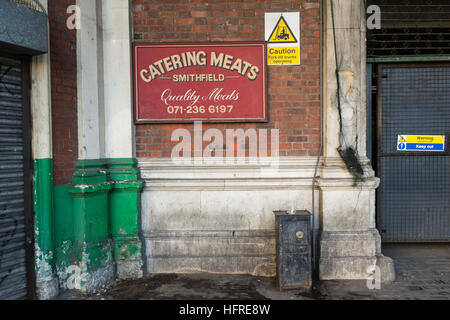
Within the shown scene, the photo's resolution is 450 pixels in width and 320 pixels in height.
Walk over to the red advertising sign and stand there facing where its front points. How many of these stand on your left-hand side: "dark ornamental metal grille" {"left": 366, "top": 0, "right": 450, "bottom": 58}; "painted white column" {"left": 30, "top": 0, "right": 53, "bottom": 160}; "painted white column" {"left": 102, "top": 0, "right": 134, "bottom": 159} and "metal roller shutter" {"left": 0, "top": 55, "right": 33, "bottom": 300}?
1

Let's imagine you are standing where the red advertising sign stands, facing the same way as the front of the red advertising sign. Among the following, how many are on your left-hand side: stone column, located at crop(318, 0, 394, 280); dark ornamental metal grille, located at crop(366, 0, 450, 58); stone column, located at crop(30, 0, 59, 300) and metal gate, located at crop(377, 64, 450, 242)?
3

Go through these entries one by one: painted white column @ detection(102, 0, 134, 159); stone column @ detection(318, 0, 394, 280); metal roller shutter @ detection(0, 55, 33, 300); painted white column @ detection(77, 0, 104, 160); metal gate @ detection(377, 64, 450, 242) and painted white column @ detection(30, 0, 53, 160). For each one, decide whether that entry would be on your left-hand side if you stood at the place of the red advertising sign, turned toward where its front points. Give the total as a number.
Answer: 2

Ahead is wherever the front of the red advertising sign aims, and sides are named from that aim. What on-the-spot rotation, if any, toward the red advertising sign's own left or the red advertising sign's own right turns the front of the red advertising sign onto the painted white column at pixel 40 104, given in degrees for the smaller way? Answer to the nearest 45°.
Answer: approximately 90° to the red advertising sign's own right

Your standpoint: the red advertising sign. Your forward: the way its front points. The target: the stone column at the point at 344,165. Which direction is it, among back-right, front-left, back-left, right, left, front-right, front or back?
left

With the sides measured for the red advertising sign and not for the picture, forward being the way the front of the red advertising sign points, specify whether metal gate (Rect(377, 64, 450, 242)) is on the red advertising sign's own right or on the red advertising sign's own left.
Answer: on the red advertising sign's own left

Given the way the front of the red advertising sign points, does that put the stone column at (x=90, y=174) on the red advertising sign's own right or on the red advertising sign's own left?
on the red advertising sign's own right

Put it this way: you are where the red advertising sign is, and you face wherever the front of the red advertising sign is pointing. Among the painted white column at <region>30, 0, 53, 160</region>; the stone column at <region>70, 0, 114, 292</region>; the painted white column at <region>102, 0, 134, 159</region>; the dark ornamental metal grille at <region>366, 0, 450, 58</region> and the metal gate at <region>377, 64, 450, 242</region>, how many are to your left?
2

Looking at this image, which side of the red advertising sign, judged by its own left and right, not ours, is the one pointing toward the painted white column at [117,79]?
right

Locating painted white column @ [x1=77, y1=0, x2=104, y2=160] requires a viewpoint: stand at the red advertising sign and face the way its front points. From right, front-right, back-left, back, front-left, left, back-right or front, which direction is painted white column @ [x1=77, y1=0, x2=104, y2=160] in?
right

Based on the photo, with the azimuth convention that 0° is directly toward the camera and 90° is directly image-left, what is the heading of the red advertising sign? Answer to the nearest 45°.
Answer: approximately 0°

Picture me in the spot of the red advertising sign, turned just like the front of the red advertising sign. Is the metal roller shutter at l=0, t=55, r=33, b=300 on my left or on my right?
on my right

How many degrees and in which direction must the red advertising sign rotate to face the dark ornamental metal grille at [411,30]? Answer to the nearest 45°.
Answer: approximately 90° to its left
